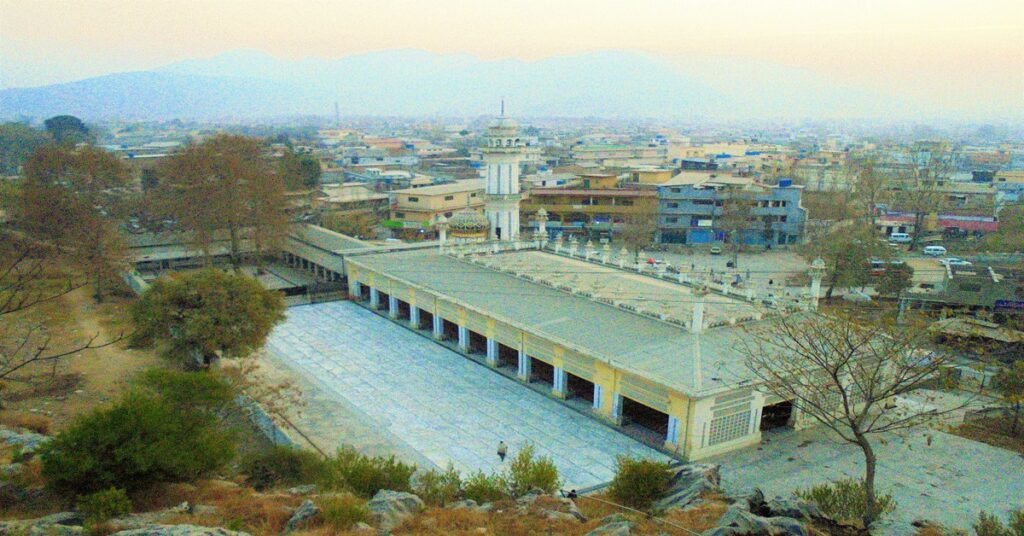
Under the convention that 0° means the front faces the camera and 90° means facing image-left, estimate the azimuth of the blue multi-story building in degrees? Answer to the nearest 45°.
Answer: approximately 0°

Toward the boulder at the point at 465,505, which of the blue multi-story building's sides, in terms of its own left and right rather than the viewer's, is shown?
front

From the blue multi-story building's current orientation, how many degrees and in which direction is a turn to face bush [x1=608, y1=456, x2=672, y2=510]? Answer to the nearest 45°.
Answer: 0° — it already faces it

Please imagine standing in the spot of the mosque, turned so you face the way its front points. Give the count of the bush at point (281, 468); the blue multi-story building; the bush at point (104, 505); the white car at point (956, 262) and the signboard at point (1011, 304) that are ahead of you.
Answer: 2

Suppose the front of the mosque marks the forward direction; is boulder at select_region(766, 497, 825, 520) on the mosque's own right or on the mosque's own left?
on the mosque's own left

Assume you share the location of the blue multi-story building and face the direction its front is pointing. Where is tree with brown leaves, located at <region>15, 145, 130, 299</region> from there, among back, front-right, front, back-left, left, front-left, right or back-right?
front-right

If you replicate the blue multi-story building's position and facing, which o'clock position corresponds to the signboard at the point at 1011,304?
The signboard is roughly at 11 o'clock from the blue multi-story building.

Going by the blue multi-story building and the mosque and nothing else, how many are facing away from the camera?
0

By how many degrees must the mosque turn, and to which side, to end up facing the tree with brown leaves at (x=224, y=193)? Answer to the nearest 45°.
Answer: approximately 90° to its right

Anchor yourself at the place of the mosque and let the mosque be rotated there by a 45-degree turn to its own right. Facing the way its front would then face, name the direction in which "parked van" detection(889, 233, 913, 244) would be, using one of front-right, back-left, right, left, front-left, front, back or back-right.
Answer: back-right

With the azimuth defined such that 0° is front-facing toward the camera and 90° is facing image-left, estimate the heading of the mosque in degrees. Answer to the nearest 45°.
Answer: approximately 45°

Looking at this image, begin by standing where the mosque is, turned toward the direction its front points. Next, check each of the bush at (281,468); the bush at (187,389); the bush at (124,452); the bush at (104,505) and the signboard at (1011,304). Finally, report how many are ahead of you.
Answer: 4

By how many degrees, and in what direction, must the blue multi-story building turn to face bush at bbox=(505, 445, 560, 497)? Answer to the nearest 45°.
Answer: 0° — it already faces it

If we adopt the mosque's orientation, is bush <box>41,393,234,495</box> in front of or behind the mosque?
in front
